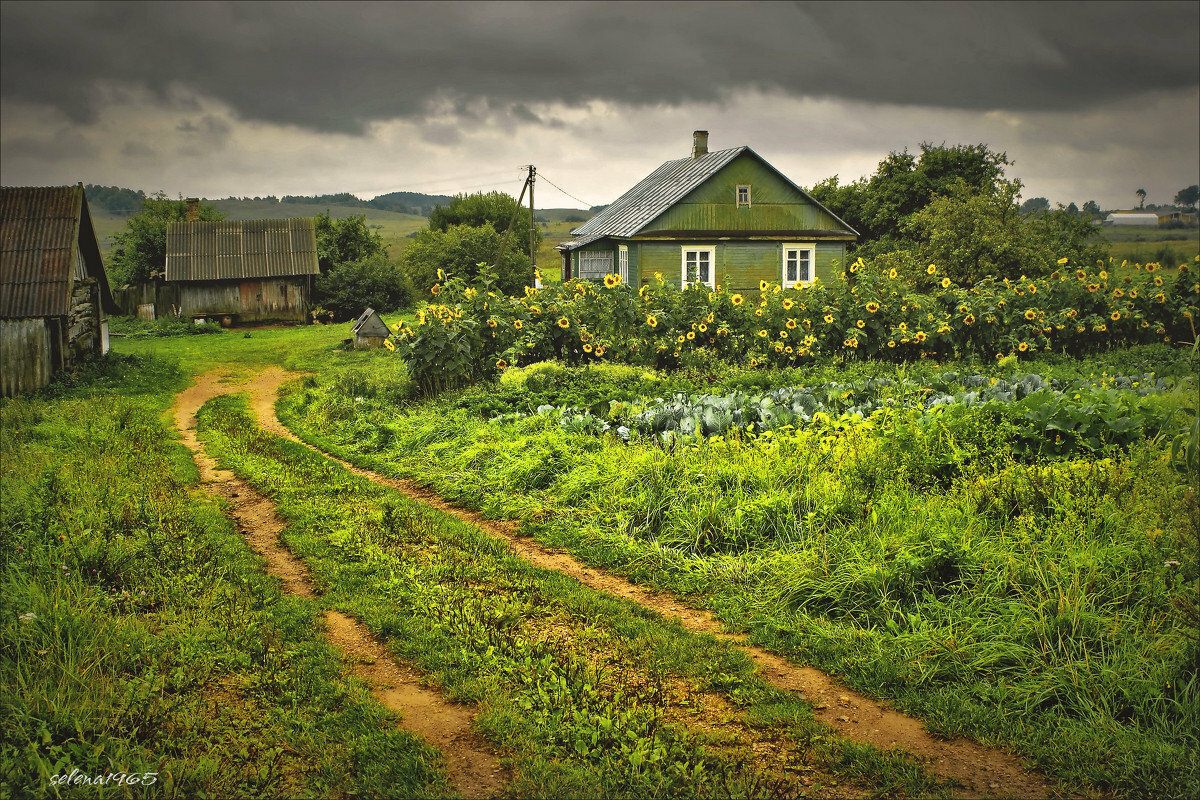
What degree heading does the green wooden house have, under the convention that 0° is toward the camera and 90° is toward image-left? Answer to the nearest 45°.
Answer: approximately 0°

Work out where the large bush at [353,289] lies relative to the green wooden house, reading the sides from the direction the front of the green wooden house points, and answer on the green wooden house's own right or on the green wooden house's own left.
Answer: on the green wooden house's own right

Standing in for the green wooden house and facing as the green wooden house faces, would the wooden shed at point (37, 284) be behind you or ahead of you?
ahead

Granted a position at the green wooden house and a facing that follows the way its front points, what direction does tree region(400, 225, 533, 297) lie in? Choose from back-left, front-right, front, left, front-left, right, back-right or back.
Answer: back-right

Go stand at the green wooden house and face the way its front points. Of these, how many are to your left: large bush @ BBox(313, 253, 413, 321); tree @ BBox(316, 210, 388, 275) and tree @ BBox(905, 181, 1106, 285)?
1

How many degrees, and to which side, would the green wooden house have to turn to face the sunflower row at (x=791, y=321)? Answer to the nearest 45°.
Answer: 0° — it already faces it

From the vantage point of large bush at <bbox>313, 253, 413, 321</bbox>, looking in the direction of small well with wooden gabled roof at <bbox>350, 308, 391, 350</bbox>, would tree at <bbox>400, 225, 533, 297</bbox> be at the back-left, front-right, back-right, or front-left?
back-left

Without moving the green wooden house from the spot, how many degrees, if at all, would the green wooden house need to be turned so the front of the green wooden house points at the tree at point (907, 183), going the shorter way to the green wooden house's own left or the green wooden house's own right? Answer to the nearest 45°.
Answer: approximately 135° to the green wooden house's own left

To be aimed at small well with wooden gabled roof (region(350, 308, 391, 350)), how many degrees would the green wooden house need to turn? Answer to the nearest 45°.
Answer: approximately 45° to its right

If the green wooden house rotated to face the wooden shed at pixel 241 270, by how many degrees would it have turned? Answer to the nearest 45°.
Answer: approximately 90° to its right

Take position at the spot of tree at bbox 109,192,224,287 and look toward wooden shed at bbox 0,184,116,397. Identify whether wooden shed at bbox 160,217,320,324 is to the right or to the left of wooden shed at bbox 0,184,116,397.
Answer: left
